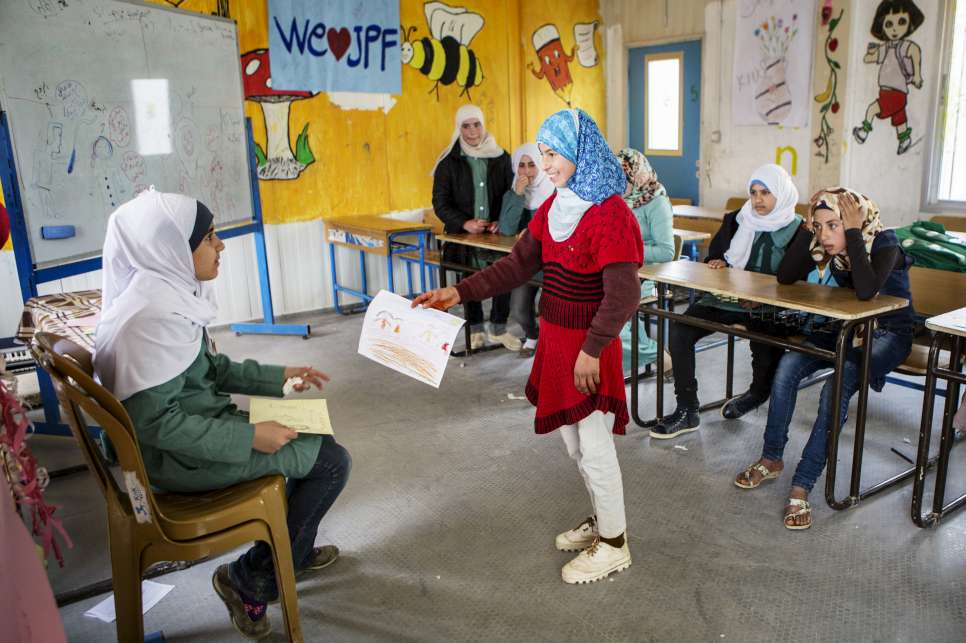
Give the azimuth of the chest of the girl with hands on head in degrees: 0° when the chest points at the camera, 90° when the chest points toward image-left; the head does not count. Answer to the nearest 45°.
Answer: approximately 45°

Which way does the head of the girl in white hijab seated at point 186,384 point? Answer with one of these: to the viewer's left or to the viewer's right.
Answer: to the viewer's right

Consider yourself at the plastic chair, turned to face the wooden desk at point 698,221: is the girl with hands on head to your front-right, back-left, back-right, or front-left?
front-right

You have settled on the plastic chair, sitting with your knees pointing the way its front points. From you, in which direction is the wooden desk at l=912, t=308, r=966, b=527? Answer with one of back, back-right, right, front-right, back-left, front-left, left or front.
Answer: front

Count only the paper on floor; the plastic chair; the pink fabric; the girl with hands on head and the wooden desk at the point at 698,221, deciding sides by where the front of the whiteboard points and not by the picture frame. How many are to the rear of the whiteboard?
0

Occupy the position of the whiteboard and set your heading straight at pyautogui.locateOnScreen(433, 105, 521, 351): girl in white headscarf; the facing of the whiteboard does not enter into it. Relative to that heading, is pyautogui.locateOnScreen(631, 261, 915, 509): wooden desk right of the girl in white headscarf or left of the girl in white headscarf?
right

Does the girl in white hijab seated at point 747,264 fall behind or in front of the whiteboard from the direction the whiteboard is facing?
in front

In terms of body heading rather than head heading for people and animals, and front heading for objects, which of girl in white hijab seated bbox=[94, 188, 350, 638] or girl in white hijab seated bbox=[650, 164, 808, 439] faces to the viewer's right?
girl in white hijab seated bbox=[94, 188, 350, 638]

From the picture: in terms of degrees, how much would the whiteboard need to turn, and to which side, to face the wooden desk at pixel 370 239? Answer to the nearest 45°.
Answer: approximately 90° to its left

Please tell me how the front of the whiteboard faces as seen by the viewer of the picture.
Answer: facing the viewer and to the right of the viewer

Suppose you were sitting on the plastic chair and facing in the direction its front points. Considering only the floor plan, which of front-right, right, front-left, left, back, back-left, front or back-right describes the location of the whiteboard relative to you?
left

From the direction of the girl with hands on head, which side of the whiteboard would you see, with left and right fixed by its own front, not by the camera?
front

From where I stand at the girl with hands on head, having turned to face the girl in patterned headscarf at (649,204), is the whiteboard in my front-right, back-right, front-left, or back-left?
front-left

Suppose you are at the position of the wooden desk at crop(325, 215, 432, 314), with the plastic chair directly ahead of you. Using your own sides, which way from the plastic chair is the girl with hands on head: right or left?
left

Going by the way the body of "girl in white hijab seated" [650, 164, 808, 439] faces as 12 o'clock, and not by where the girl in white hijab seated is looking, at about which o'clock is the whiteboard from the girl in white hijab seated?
The whiteboard is roughly at 1 o'clock from the girl in white hijab seated.

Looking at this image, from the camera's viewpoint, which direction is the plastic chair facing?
to the viewer's right

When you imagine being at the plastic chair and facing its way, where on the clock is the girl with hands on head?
The girl with hands on head is roughly at 12 o'clock from the plastic chair.

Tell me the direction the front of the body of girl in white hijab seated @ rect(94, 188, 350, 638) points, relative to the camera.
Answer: to the viewer's right
